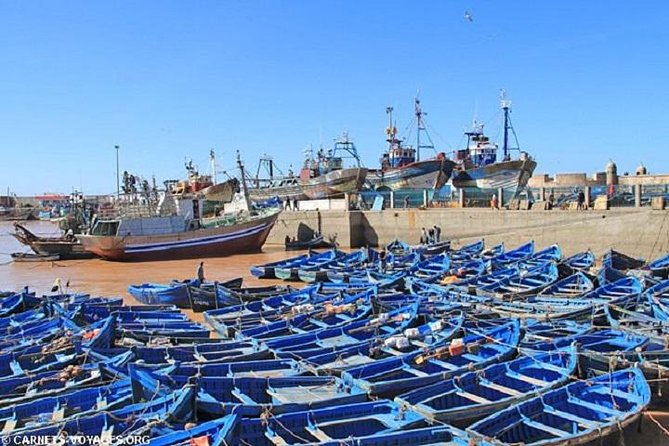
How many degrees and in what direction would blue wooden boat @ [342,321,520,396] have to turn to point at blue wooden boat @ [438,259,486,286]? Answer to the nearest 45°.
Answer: approximately 45° to its left

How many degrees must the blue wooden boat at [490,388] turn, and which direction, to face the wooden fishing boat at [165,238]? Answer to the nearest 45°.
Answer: approximately 90° to its left

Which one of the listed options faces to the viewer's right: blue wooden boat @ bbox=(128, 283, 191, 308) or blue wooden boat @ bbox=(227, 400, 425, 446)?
blue wooden boat @ bbox=(227, 400, 425, 446)

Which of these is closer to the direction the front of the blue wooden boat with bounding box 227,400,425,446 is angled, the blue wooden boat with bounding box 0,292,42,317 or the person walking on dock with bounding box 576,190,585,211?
the person walking on dock

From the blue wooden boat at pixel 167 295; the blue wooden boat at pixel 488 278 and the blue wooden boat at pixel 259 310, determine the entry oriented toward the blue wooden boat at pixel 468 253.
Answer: the blue wooden boat at pixel 259 310

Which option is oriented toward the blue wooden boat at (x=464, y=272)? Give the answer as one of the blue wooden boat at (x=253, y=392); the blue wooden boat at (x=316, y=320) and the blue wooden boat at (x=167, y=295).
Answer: the blue wooden boat at (x=316, y=320)

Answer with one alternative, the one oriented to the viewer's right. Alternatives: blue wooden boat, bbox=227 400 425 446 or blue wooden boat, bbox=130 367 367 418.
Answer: blue wooden boat, bbox=227 400 425 446

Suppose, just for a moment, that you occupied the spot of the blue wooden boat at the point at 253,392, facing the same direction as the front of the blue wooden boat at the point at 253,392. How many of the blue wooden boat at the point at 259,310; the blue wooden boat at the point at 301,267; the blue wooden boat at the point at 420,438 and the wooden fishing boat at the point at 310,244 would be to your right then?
3

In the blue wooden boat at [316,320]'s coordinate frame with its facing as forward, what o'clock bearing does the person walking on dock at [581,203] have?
The person walking on dock is roughly at 12 o'clock from the blue wooden boat.
